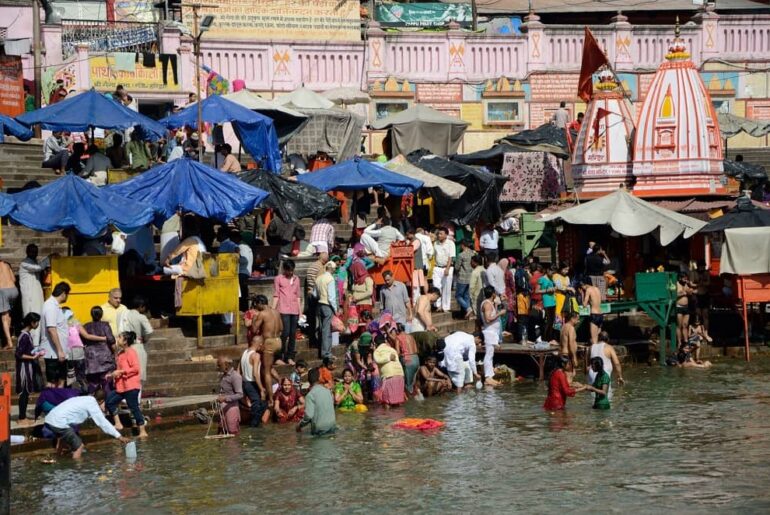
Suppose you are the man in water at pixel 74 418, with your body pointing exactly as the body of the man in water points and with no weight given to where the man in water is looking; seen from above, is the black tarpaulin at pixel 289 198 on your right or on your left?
on your left

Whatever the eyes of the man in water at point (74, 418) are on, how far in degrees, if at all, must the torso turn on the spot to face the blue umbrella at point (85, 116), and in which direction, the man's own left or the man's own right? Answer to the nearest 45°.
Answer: approximately 90° to the man's own left

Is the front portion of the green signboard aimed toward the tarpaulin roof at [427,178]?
yes

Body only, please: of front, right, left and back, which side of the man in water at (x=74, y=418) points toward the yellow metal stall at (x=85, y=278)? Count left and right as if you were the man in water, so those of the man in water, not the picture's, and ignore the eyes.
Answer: left

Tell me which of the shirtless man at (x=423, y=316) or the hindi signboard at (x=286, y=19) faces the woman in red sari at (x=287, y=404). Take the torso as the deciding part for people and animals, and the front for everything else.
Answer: the hindi signboard

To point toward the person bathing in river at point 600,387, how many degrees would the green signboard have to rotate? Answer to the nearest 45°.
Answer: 0° — it already faces them

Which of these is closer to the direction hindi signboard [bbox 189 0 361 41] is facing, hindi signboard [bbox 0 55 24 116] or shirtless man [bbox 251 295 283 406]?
the shirtless man

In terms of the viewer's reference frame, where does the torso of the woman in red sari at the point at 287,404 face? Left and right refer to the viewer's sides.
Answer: facing the viewer

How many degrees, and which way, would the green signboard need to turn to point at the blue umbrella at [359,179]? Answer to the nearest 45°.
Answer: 0° — it already faces it

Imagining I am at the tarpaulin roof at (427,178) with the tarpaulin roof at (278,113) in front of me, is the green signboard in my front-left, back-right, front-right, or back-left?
front-right

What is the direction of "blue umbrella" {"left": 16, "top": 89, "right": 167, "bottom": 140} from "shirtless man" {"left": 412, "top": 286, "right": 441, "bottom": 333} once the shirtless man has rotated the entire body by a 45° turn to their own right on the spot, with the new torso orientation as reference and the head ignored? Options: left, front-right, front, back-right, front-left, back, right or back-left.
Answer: back-right

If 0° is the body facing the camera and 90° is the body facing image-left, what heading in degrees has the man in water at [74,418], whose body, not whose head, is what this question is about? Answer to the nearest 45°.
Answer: approximately 270°

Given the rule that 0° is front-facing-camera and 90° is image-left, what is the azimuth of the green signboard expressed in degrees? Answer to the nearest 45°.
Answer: approximately 0°
